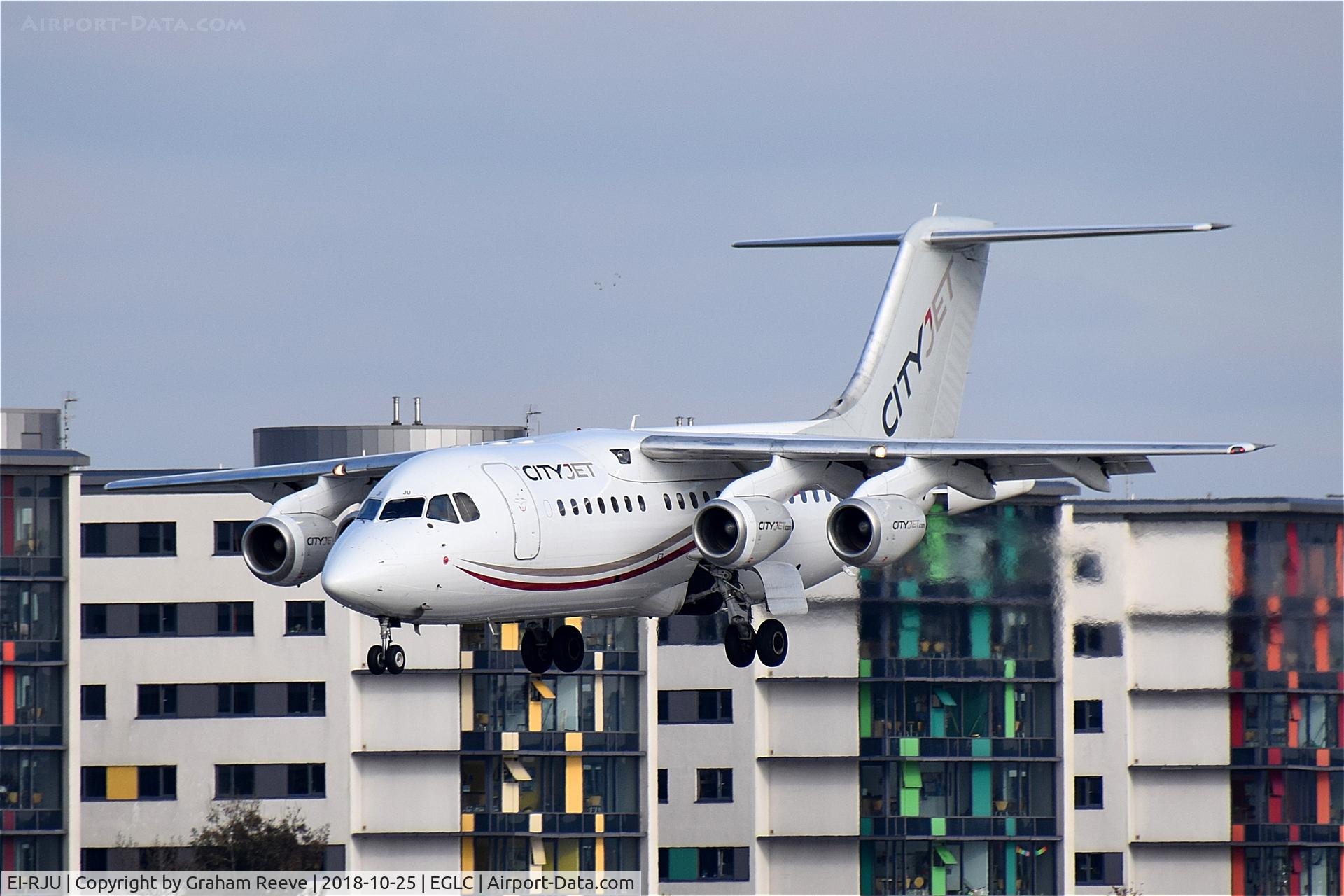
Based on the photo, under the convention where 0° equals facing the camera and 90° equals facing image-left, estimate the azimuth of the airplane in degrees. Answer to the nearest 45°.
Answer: approximately 45°
